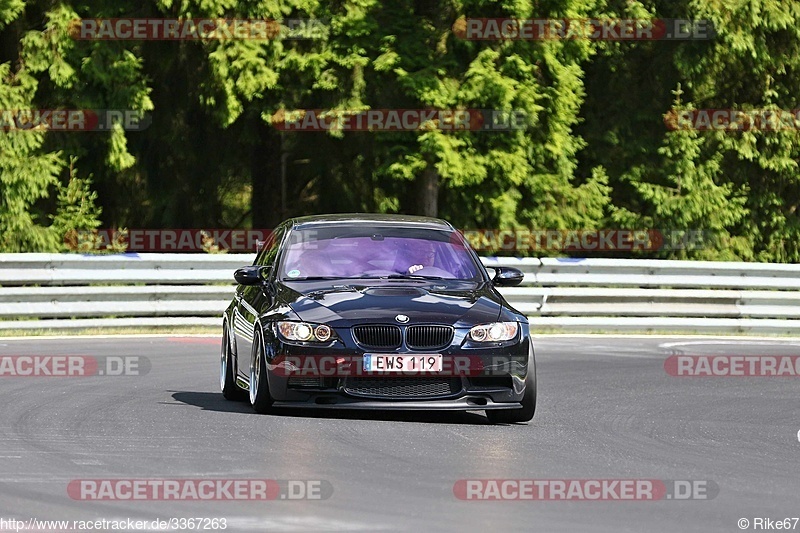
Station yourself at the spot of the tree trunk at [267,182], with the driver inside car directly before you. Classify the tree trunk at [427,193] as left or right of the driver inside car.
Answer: left

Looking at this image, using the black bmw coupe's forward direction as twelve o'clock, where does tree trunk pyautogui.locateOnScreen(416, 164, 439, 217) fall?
The tree trunk is roughly at 6 o'clock from the black bmw coupe.

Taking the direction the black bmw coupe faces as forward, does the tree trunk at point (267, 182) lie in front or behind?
behind

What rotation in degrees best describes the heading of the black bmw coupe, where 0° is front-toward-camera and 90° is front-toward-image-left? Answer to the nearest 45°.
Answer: approximately 0°

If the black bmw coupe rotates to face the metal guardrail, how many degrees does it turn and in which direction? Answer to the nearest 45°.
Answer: approximately 180°

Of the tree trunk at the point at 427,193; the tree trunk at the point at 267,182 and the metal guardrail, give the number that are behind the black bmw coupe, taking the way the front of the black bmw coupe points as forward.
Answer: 3
